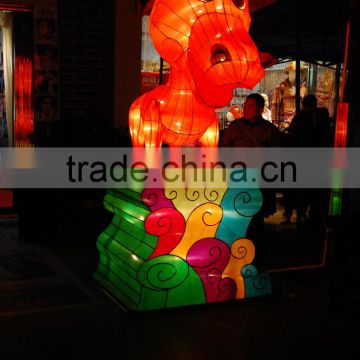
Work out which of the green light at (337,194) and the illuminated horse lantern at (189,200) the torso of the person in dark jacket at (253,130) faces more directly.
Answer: the illuminated horse lantern

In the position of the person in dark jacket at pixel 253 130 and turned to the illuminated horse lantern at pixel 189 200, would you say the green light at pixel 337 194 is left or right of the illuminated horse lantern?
left

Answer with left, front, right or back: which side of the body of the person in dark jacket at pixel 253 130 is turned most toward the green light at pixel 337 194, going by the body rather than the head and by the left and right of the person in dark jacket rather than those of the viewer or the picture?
left

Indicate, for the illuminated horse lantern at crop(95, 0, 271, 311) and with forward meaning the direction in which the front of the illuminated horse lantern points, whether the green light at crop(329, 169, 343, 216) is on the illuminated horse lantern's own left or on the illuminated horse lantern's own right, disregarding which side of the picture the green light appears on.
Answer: on the illuminated horse lantern's own left

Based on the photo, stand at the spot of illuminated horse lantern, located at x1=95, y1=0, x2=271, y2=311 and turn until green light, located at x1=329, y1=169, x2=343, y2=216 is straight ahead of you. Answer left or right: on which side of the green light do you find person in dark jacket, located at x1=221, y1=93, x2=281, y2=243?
left

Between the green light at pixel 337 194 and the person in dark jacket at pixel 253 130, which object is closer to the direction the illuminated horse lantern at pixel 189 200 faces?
the green light

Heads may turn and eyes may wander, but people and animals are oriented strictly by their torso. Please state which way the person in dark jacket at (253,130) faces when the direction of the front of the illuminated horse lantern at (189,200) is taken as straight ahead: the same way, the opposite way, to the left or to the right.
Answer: to the right

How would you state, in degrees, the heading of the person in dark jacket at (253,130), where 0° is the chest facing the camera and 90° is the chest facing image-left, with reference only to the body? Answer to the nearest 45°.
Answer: approximately 45°

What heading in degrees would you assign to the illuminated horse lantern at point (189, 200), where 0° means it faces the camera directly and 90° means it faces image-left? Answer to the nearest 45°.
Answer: approximately 315°
